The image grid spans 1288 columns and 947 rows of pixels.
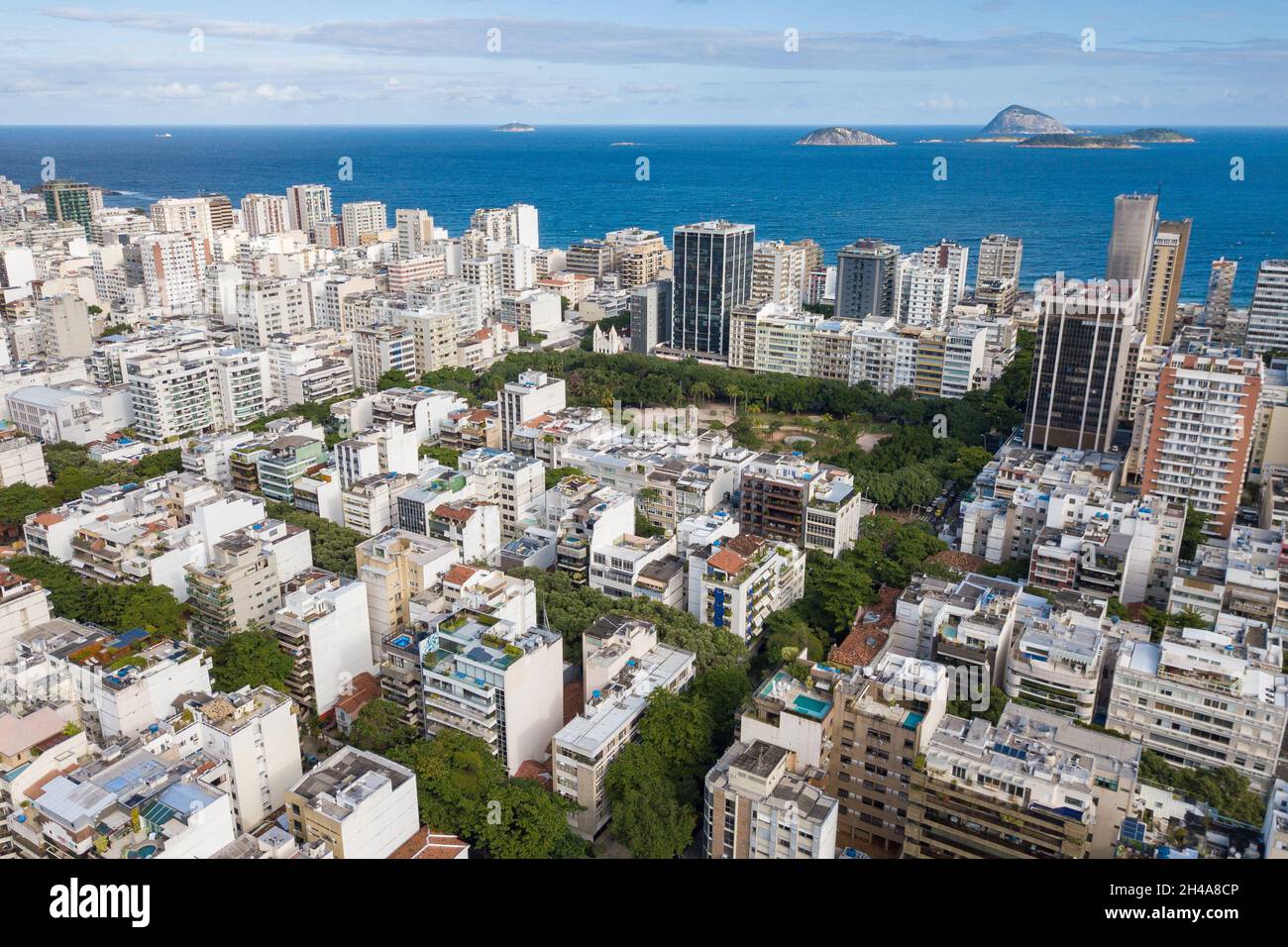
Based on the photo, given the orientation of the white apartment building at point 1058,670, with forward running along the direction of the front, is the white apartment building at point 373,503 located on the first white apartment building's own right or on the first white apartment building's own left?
on the first white apartment building's own right

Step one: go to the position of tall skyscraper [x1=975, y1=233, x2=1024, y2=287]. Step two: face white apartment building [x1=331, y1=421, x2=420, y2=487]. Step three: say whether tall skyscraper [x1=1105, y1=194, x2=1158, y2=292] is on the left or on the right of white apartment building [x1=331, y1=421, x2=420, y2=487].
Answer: left

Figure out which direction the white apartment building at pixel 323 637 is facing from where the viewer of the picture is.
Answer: facing the viewer and to the left of the viewer

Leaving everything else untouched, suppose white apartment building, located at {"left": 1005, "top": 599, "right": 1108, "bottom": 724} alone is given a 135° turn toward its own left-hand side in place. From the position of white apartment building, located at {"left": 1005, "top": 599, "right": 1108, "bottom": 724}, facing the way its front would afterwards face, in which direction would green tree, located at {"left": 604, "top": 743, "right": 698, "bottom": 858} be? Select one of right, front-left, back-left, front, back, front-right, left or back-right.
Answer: back

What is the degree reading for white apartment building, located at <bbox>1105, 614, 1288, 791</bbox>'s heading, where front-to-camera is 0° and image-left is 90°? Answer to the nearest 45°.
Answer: approximately 0°

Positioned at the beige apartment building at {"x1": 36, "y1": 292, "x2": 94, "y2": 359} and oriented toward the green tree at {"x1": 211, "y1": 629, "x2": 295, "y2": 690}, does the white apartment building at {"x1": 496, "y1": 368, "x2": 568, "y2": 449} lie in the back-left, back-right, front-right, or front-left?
front-left

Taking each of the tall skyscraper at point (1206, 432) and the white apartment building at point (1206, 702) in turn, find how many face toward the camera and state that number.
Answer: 2

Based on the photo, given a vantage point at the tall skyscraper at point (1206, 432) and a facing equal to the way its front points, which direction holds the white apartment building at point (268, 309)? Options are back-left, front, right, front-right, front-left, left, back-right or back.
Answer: right

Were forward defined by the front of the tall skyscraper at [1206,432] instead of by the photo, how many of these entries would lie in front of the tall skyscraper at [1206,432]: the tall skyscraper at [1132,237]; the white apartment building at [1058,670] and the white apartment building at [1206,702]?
2

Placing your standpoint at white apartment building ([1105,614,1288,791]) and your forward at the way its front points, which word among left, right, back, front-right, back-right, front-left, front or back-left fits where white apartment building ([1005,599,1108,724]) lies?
right

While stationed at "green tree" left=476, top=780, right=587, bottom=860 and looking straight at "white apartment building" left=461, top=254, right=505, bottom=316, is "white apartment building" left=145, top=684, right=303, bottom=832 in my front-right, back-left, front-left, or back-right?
front-left

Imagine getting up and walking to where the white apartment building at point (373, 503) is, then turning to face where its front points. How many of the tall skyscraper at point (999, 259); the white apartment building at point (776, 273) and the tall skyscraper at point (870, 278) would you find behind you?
3

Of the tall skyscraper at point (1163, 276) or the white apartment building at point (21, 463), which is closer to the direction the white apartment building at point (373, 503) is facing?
the white apartment building

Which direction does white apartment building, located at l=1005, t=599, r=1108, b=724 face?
toward the camera

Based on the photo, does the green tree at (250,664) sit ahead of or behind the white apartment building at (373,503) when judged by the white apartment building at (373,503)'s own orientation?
ahead
